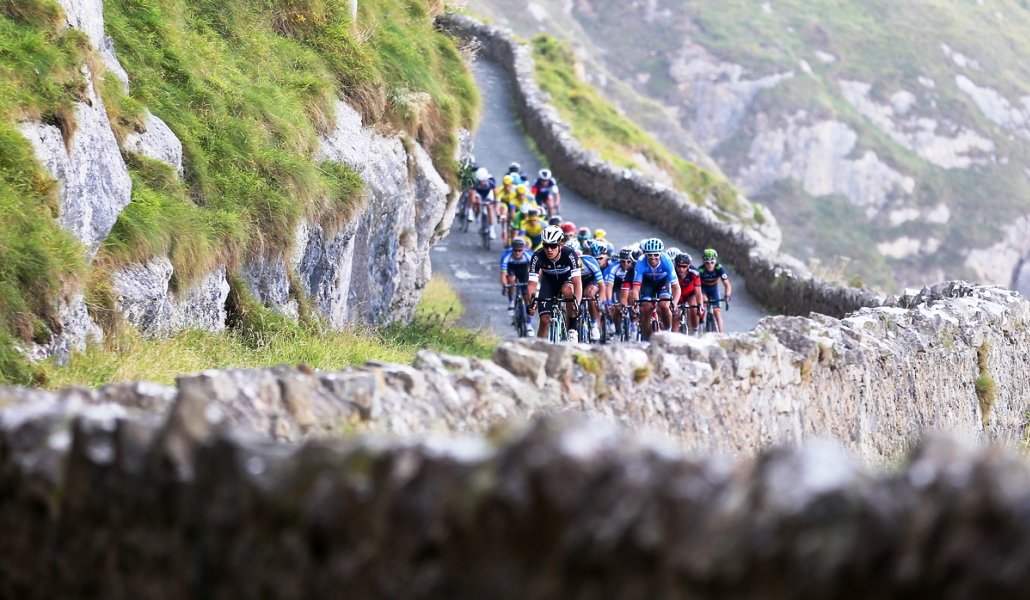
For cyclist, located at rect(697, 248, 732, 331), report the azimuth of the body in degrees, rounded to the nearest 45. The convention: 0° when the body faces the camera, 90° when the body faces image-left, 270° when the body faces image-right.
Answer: approximately 0°

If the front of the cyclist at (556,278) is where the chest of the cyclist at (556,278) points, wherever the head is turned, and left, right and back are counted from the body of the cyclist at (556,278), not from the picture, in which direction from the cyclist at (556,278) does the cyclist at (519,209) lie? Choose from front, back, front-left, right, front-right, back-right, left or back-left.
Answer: back

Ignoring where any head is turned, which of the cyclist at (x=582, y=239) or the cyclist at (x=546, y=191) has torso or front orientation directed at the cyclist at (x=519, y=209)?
the cyclist at (x=546, y=191)

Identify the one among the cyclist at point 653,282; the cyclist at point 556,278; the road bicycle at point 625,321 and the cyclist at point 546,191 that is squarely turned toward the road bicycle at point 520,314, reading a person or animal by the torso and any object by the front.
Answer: the cyclist at point 546,191

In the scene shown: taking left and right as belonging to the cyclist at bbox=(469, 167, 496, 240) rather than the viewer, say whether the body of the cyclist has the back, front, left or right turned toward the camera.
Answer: front

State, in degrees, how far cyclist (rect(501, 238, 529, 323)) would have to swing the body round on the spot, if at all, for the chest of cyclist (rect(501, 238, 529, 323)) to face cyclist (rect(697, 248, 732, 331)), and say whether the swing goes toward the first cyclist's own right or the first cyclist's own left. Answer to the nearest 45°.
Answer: approximately 90° to the first cyclist's own left

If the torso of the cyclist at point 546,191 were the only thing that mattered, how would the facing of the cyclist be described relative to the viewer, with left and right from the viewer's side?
facing the viewer

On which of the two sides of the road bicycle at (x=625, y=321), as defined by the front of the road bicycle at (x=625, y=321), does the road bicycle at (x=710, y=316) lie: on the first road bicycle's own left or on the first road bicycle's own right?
on the first road bicycle's own left

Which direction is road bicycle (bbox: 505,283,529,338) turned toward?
toward the camera

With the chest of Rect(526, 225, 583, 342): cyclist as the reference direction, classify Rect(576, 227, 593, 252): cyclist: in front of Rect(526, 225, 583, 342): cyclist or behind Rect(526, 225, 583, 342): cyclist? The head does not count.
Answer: behind
